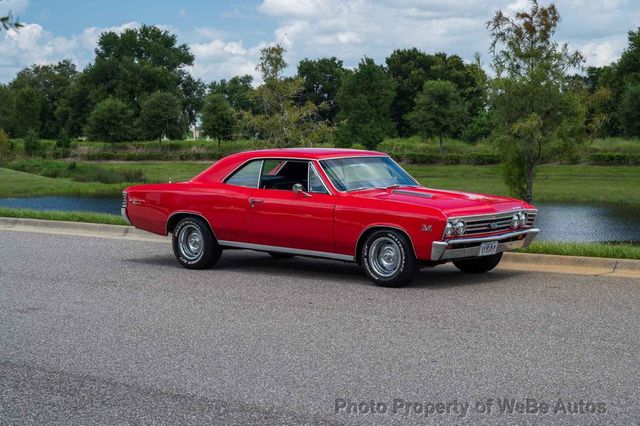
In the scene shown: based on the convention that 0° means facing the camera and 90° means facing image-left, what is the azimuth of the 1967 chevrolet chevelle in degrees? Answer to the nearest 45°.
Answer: approximately 315°

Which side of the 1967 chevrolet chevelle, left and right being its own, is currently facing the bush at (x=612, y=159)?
left

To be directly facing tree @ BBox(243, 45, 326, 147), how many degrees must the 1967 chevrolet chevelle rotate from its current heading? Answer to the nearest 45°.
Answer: approximately 135° to its left

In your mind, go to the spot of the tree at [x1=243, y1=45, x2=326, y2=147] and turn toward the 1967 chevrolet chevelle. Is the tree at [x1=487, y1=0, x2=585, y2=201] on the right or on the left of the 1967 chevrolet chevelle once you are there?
left
